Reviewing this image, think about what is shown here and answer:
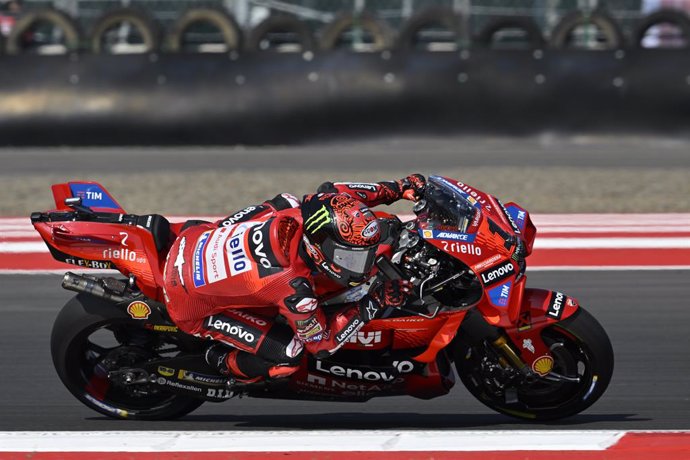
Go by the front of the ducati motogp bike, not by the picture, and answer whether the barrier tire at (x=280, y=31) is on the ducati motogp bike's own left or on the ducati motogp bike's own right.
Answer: on the ducati motogp bike's own left

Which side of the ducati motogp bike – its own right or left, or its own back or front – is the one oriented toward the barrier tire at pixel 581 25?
left

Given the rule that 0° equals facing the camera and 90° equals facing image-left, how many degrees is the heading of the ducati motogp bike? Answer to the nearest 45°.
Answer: approximately 270°

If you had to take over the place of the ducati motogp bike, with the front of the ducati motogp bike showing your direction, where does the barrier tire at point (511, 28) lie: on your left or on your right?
on your left

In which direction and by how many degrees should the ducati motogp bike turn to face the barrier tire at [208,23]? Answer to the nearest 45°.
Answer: approximately 90° to its left

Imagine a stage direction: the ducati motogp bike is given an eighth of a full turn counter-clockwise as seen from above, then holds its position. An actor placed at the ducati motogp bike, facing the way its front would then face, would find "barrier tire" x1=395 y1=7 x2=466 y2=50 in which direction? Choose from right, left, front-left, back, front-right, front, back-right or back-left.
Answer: front-left

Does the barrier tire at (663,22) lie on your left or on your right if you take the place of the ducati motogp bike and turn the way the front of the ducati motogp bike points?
on your left

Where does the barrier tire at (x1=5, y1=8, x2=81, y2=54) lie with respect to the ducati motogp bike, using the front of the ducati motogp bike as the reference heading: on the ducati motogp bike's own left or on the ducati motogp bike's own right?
on the ducati motogp bike's own left

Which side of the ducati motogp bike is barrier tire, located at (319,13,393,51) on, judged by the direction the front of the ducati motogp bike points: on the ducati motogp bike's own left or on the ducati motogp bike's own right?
on the ducati motogp bike's own left

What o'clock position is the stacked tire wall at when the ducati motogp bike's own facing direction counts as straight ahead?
The stacked tire wall is roughly at 9 o'clock from the ducati motogp bike.
